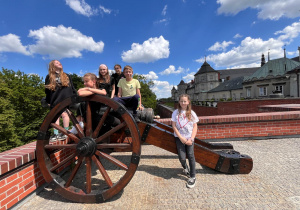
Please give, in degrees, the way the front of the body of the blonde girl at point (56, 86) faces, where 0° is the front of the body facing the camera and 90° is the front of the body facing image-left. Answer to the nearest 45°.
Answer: approximately 315°

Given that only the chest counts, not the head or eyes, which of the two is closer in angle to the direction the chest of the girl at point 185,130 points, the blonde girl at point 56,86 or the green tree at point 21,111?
the blonde girl

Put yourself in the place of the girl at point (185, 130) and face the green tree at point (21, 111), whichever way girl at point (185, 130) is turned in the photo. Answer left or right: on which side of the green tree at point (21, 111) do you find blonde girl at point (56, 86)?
left

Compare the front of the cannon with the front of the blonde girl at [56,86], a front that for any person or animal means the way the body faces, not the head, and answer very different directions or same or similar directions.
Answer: very different directions

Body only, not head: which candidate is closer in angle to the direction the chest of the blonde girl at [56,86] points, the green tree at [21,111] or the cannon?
the cannon

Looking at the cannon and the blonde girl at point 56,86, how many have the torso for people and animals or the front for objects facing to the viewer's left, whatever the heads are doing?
1

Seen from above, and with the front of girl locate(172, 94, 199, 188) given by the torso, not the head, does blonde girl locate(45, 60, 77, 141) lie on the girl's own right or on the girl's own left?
on the girl's own right

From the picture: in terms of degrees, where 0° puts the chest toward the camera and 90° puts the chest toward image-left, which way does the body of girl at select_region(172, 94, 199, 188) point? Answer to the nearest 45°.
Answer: approximately 0°

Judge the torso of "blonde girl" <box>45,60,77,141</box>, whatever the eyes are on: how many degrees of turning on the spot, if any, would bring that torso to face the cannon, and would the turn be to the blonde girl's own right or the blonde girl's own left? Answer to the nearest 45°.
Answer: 0° — they already face it

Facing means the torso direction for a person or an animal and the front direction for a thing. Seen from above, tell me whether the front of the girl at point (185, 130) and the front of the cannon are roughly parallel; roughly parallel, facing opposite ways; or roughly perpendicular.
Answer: roughly perpendicular

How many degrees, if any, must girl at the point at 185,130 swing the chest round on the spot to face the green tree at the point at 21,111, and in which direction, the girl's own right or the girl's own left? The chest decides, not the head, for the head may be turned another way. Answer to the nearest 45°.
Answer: approximately 135° to the girl's own right

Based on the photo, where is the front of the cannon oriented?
to the viewer's left
